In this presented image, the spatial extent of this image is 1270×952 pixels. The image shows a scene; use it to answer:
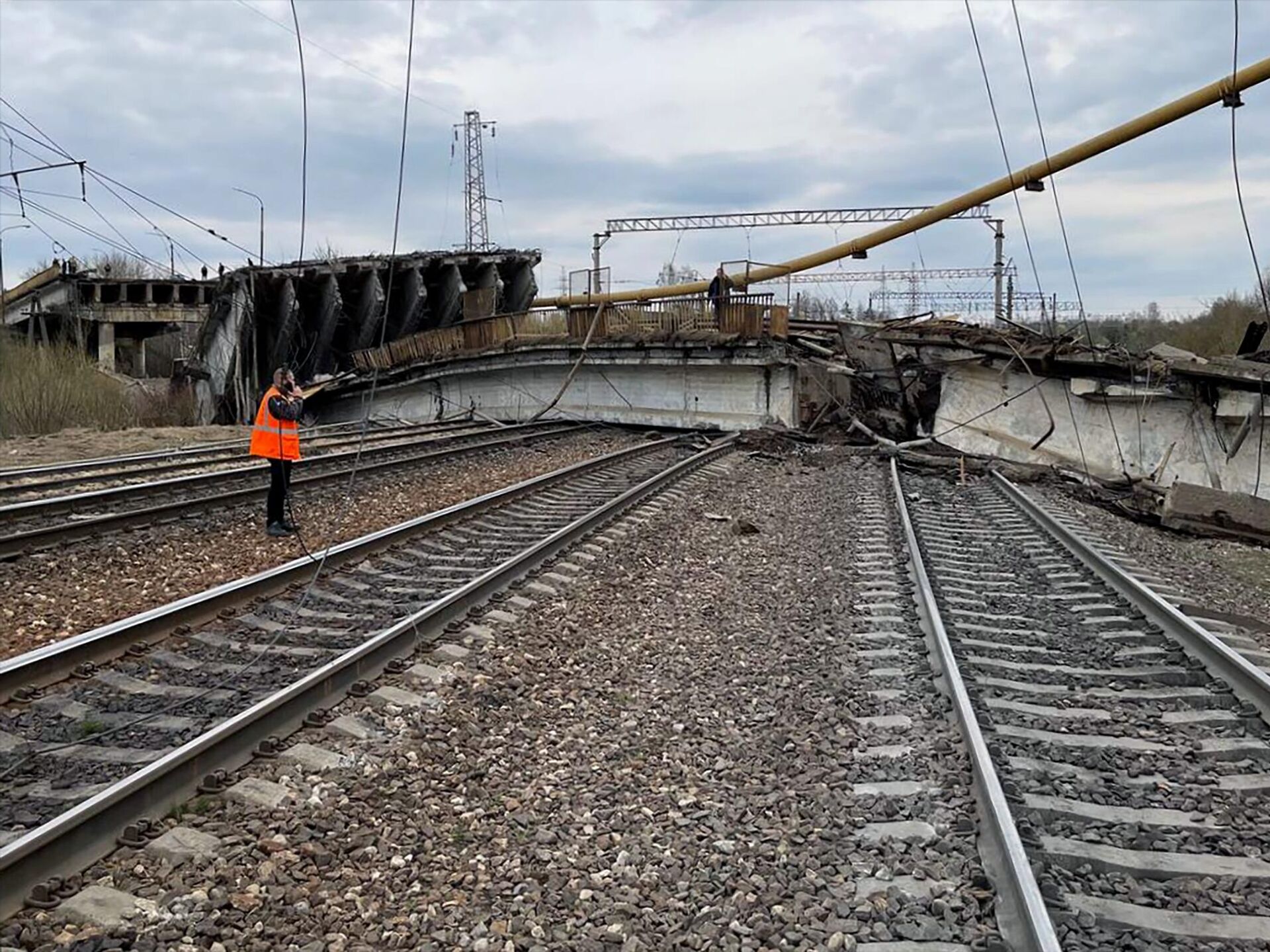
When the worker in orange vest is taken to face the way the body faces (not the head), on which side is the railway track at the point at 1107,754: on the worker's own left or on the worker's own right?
on the worker's own right

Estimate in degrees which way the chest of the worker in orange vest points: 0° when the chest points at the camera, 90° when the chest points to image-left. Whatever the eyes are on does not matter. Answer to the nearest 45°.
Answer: approximately 270°

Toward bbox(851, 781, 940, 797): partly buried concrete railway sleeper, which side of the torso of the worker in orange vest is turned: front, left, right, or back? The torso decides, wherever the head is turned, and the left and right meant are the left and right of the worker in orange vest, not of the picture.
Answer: right

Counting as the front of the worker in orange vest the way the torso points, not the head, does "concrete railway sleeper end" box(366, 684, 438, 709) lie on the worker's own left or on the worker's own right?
on the worker's own right

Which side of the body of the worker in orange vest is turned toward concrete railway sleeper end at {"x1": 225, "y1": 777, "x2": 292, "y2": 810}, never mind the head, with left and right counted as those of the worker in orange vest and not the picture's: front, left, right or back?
right

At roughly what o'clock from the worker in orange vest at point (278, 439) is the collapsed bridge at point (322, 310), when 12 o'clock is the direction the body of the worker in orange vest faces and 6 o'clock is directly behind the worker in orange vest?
The collapsed bridge is roughly at 9 o'clock from the worker in orange vest.

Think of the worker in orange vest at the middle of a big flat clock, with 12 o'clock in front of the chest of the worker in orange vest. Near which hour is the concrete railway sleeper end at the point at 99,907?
The concrete railway sleeper end is roughly at 3 o'clock from the worker in orange vest.

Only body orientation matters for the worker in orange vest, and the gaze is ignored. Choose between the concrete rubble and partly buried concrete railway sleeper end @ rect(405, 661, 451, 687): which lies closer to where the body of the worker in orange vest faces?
the concrete rubble

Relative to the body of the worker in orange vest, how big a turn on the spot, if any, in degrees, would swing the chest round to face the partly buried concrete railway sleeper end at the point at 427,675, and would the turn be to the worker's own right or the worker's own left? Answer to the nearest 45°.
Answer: approximately 90° to the worker's own right
